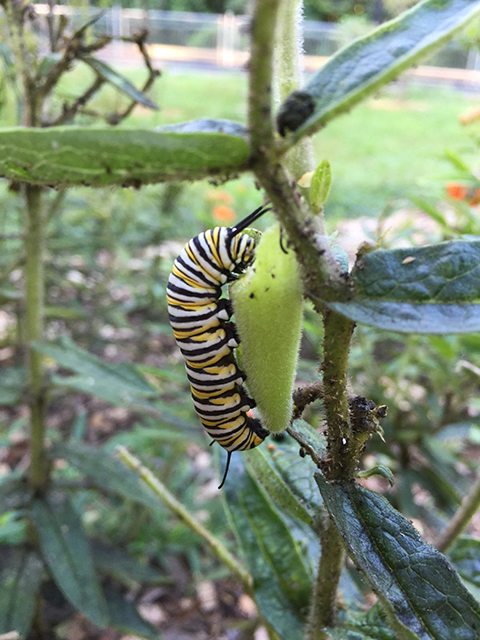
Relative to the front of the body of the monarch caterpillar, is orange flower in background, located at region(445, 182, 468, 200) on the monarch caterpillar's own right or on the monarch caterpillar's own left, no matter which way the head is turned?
on the monarch caterpillar's own left

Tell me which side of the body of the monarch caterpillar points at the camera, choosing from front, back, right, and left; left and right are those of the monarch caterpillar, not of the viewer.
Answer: right
